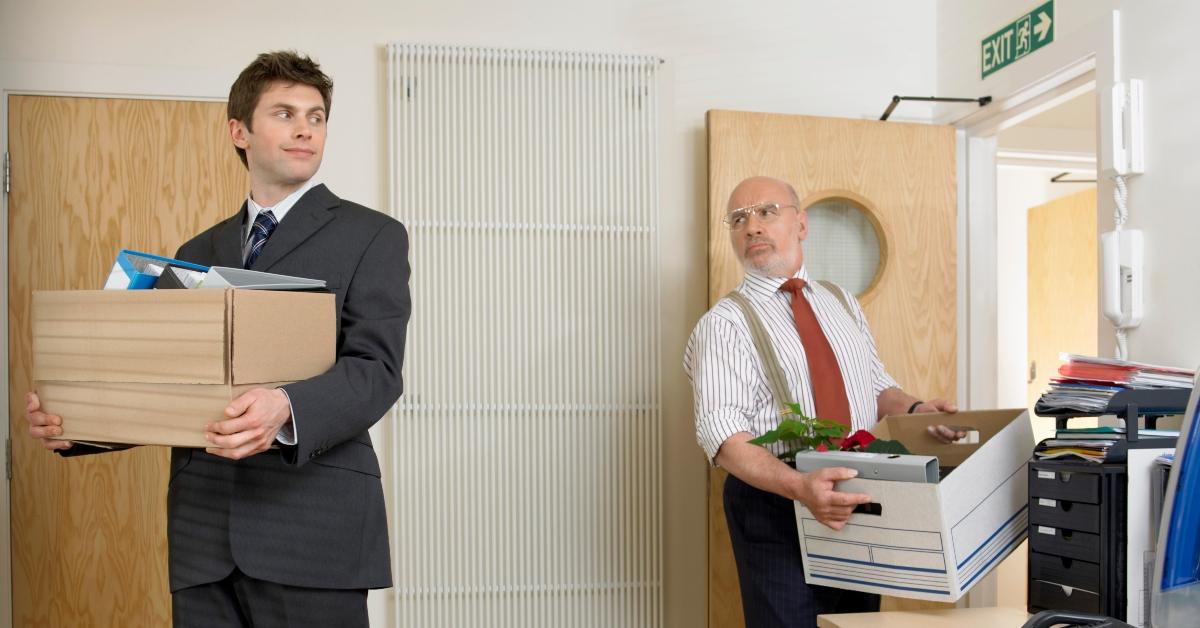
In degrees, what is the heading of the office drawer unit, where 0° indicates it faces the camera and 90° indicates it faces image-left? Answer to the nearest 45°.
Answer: approximately 45°

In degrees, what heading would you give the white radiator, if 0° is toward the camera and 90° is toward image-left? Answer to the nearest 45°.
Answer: approximately 0°

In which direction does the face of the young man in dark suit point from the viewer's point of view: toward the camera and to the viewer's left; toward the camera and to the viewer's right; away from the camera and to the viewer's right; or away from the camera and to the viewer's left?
toward the camera and to the viewer's right

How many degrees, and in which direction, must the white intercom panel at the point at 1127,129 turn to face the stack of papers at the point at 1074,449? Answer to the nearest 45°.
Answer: approximately 45° to its left

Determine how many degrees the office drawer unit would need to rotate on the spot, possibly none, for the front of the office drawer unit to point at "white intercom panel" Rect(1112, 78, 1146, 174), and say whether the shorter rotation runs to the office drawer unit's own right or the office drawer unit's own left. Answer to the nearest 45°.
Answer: approximately 135° to the office drawer unit's own right

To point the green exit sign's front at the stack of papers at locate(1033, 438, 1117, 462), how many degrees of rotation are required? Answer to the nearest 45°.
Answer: approximately 45° to its left

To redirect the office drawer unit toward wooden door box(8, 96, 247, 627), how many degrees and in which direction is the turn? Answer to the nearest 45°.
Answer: approximately 45° to its right

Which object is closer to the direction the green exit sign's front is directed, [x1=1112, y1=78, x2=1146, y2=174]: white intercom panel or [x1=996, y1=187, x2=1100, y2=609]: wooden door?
the white intercom panel

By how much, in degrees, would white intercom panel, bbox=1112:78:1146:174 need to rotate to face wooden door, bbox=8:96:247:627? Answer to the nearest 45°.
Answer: approximately 45° to its right

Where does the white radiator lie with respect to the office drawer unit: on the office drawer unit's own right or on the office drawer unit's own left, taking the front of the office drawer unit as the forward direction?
on the office drawer unit's own right
